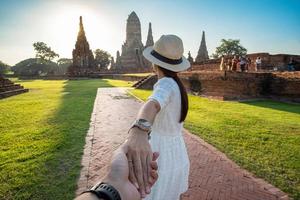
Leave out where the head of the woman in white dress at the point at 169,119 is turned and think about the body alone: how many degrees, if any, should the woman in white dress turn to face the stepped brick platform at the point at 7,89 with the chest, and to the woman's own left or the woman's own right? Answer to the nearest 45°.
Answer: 0° — they already face it

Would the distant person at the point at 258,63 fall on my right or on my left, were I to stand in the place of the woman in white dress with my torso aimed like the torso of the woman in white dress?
on my right

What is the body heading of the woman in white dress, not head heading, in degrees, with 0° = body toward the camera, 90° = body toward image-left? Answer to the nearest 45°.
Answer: approximately 135°

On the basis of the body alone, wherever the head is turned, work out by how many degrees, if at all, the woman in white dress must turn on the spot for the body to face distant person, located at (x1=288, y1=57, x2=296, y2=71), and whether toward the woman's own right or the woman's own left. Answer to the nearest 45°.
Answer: approximately 90° to the woman's own right

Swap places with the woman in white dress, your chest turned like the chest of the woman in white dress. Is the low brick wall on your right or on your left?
on your right
